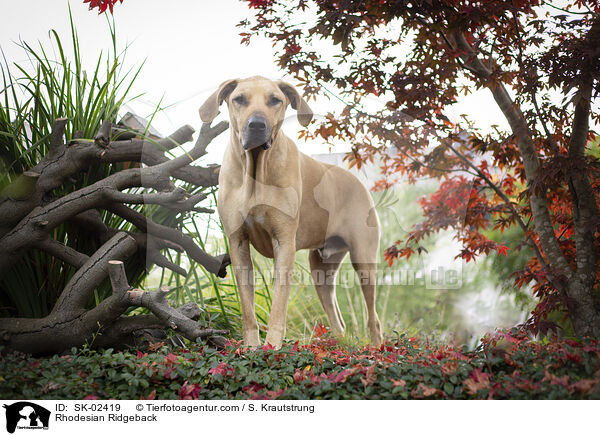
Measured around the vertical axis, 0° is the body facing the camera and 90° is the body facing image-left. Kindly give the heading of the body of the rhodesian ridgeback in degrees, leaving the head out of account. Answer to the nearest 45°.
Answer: approximately 45°

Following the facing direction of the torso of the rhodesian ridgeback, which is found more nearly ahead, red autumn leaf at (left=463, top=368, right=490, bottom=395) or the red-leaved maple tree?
the red autumn leaf

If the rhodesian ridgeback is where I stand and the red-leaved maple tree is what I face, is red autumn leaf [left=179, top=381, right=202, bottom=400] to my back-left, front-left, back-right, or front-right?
back-right

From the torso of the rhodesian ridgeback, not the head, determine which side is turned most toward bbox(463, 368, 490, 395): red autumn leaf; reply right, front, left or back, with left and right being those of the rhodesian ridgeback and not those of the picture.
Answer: left
